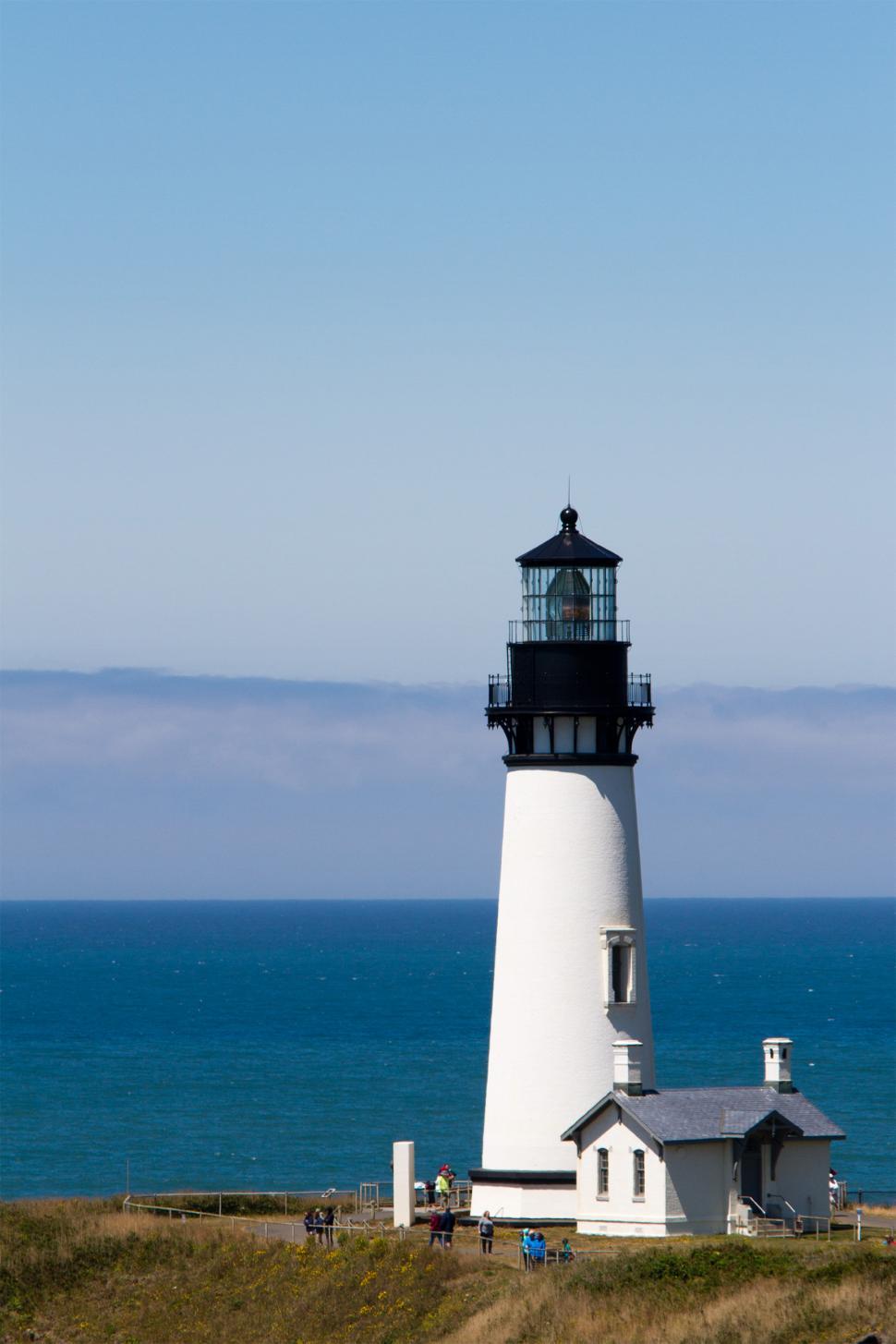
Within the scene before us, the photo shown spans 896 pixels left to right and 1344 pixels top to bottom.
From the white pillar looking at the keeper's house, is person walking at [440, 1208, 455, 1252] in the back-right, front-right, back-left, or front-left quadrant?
front-right

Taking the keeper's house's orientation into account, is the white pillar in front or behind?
behind

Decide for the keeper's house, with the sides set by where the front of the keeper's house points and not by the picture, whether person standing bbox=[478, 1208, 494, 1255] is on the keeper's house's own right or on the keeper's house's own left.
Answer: on the keeper's house's own right

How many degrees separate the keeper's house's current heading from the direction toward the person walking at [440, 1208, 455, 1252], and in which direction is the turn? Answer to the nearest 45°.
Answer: approximately 135° to its right

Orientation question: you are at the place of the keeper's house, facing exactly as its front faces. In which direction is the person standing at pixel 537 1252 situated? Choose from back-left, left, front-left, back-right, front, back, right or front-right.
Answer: right

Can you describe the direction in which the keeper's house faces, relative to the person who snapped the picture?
facing the viewer and to the right of the viewer
